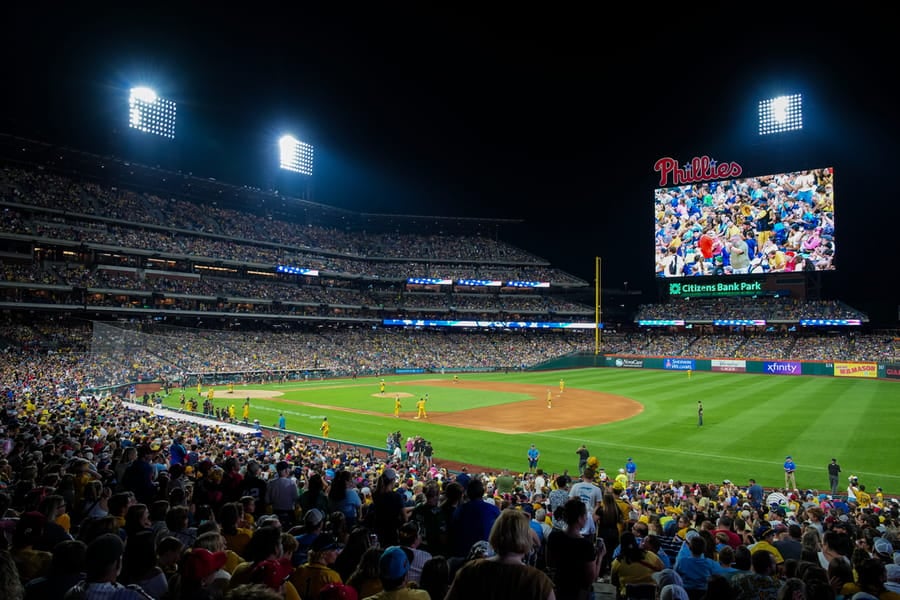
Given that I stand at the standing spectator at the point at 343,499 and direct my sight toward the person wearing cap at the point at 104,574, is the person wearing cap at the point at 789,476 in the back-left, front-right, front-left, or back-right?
back-left

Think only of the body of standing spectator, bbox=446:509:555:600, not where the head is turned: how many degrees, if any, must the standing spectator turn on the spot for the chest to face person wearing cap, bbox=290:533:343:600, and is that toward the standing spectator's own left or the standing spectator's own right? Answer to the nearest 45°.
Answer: approximately 45° to the standing spectator's own left

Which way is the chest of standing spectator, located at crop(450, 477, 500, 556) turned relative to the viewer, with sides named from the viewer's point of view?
facing away from the viewer

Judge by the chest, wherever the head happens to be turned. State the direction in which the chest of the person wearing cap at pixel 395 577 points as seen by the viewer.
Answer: away from the camera

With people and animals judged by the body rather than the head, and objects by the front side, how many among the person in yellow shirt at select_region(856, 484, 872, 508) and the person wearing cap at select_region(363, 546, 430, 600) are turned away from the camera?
2

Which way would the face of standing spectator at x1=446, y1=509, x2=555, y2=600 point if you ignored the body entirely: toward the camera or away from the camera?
away from the camera

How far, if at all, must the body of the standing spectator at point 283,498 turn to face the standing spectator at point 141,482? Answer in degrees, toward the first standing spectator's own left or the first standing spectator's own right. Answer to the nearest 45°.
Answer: approximately 45° to the first standing spectator's own left

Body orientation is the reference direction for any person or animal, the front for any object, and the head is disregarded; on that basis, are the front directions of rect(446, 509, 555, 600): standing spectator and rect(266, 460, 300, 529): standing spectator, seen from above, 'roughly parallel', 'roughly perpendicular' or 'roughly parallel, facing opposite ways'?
roughly parallel

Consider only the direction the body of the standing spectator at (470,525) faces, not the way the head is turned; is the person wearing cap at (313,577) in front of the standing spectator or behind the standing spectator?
behind

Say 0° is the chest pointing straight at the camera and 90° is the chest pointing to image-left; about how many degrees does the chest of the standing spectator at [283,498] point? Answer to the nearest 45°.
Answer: approximately 180°

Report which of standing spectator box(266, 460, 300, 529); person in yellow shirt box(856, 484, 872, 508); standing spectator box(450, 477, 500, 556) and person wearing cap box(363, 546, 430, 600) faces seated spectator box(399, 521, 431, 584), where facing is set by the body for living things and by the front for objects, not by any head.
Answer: the person wearing cap

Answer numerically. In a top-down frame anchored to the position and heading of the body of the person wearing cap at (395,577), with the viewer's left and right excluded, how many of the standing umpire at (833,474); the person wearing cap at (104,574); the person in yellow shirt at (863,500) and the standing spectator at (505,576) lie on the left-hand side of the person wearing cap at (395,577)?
1

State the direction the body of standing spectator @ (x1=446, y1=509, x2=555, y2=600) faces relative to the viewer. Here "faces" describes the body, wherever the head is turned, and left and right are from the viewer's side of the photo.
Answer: facing away from the viewer

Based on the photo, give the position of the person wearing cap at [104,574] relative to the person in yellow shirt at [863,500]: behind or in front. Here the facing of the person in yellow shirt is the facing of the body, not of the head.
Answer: behind

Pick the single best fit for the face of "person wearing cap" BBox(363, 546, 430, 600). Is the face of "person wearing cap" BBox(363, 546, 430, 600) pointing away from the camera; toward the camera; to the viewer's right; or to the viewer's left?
away from the camera

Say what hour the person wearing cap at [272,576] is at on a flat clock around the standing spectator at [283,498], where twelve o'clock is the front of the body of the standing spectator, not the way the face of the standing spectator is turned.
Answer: The person wearing cap is roughly at 6 o'clock from the standing spectator.

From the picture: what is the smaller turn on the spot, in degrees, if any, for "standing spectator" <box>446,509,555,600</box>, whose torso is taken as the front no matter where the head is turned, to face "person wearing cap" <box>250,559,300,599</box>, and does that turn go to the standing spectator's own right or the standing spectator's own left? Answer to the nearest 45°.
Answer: approximately 45° to the standing spectator's own left
